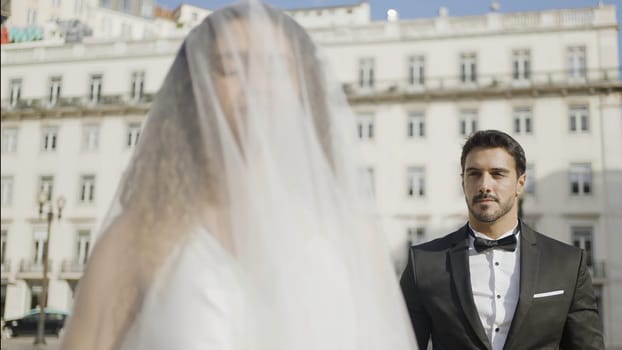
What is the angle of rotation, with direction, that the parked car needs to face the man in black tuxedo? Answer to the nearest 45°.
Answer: approximately 90° to its left

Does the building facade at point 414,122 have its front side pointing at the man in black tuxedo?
yes

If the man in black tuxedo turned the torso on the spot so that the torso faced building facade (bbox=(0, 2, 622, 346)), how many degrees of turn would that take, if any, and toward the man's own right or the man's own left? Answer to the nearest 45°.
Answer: approximately 180°

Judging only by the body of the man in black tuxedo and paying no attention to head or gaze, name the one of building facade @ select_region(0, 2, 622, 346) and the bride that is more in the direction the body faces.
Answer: the bride

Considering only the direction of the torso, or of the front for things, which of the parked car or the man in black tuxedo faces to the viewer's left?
the parked car

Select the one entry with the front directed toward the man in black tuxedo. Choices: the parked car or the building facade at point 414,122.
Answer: the building facade

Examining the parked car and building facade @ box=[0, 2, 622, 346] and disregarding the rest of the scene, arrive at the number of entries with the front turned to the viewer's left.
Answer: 1

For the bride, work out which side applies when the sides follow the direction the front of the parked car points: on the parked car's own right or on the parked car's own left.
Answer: on the parked car's own left

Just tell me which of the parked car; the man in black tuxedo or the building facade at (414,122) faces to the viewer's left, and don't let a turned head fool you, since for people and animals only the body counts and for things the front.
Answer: the parked car

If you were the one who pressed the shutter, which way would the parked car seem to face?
facing to the left of the viewer

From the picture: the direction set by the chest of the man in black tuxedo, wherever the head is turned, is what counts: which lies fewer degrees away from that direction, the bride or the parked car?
the bride
